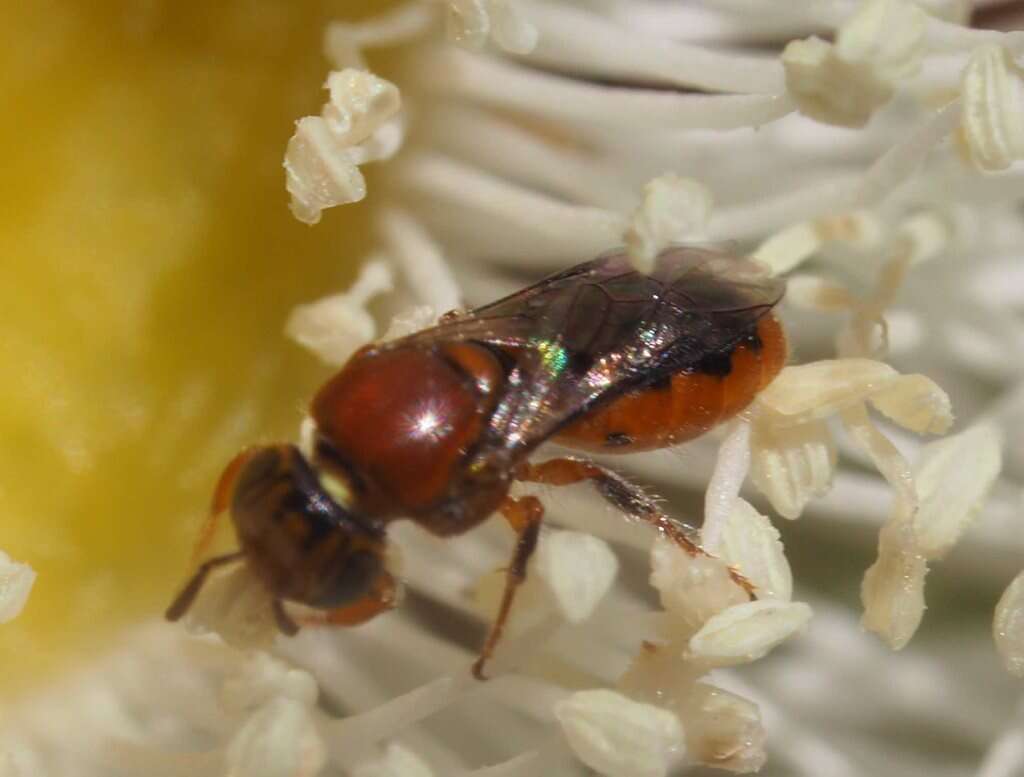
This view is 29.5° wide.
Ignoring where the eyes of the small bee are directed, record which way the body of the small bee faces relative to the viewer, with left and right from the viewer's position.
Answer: facing the viewer and to the left of the viewer
